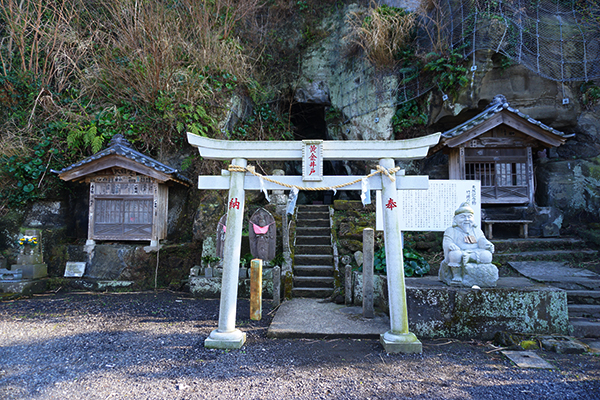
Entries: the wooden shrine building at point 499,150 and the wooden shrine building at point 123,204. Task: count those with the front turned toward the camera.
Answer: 2

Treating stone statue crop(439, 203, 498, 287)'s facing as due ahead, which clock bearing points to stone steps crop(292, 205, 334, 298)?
The stone steps is roughly at 4 o'clock from the stone statue.

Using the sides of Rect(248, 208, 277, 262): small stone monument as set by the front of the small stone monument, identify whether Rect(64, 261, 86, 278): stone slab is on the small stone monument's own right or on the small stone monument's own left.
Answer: on the small stone monument's own right

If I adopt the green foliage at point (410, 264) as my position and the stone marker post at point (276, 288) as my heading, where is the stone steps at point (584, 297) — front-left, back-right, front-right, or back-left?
back-left

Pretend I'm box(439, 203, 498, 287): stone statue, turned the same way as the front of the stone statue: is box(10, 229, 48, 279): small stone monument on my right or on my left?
on my right

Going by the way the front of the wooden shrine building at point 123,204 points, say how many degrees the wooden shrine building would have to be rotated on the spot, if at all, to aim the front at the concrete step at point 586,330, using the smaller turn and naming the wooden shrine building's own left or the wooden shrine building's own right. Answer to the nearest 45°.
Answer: approximately 45° to the wooden shrine building's own left

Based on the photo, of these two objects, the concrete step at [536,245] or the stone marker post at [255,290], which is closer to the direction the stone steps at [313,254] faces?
the stone marker post

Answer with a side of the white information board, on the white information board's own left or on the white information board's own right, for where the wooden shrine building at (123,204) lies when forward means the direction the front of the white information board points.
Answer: on the white information board's own right
